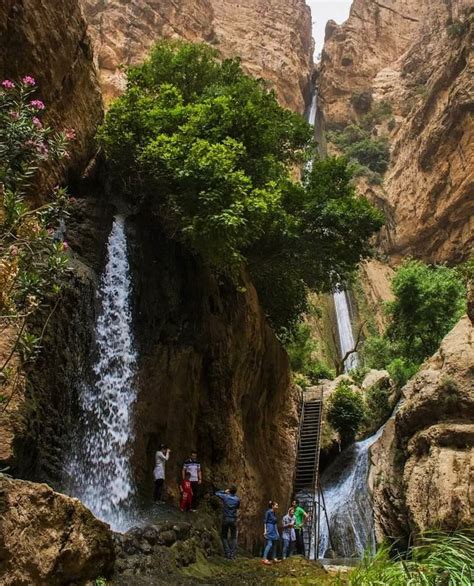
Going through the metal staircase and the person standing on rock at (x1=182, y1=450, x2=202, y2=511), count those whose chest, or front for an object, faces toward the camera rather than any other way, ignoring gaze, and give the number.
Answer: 2

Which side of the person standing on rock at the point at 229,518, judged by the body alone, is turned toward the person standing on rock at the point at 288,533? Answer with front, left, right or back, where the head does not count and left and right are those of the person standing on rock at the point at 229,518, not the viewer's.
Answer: right

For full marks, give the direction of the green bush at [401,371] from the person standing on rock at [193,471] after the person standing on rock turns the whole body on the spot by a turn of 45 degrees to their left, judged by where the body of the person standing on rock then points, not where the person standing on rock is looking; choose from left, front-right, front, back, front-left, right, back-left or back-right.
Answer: left

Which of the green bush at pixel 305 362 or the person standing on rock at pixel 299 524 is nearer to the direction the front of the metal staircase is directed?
the person standing on rock

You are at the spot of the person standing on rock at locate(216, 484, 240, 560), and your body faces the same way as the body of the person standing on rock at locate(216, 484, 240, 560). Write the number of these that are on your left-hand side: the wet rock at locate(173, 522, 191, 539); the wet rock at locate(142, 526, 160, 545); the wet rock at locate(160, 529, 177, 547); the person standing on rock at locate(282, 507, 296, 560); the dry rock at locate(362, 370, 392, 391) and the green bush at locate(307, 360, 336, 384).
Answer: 3

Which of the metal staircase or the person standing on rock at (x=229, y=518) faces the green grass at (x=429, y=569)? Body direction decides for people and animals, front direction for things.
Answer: the metal staircase

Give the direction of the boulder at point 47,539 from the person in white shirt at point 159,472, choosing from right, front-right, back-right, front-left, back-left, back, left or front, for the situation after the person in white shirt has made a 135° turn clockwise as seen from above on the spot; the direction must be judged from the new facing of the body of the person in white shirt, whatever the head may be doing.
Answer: front-left

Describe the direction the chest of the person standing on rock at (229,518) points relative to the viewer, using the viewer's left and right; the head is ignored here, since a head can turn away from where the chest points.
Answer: facing away from the viewer and to the left of the viewer

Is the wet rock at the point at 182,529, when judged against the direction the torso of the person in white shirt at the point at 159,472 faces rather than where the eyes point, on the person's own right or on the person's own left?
on the person's own right

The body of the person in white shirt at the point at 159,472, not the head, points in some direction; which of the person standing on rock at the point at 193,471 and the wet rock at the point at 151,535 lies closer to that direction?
the person standing on rock
